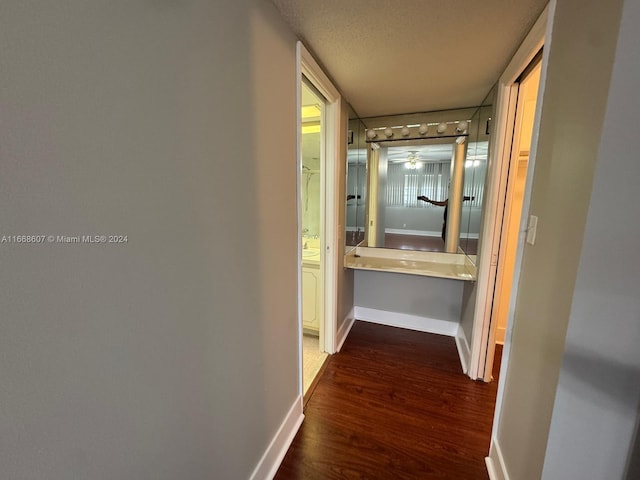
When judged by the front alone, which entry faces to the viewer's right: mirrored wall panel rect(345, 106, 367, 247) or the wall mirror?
the mirrored wall panel

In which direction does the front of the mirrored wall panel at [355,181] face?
to the viewer's right

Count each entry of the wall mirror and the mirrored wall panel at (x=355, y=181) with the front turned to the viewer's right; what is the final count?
1

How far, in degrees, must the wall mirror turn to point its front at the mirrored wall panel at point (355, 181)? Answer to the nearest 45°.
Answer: approximately 90° to its right

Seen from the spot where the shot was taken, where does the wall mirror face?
facing the viewer

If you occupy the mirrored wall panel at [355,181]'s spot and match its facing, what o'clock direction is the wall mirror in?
The wall mirror is roughly at 12 o'clock from the mirrored wall panel.

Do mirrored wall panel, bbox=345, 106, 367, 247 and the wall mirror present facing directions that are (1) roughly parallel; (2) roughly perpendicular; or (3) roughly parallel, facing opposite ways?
roughly perpendicular
